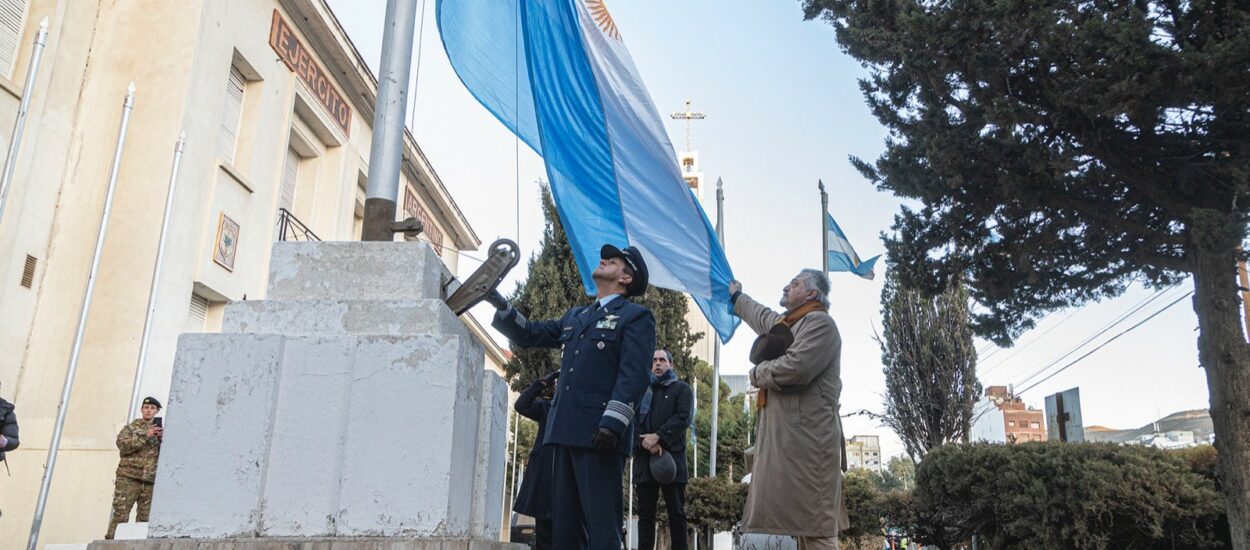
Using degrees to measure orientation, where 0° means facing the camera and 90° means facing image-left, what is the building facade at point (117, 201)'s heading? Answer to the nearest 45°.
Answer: approximately 315°

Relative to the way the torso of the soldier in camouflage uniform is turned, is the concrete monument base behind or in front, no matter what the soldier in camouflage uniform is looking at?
in front

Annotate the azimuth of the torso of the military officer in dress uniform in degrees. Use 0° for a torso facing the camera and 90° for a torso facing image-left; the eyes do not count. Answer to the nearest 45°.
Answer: approximately 45°

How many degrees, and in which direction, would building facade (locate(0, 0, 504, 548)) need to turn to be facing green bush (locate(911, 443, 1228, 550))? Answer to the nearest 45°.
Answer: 0° — it already faces it

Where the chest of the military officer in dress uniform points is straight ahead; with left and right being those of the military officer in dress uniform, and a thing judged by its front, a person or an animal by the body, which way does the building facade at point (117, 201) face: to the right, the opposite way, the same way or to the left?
to the left

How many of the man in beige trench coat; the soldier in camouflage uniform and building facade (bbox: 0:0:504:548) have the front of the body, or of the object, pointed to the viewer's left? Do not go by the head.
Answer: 1

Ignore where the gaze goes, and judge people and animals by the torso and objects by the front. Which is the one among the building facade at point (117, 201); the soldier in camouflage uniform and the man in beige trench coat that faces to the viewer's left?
the man in beige trench coat

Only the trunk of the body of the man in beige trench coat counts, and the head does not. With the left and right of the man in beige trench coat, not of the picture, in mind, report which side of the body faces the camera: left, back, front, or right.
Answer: left

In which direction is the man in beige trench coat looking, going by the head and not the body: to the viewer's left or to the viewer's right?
to the viewer's left

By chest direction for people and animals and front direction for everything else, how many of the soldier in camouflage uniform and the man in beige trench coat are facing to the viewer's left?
1
